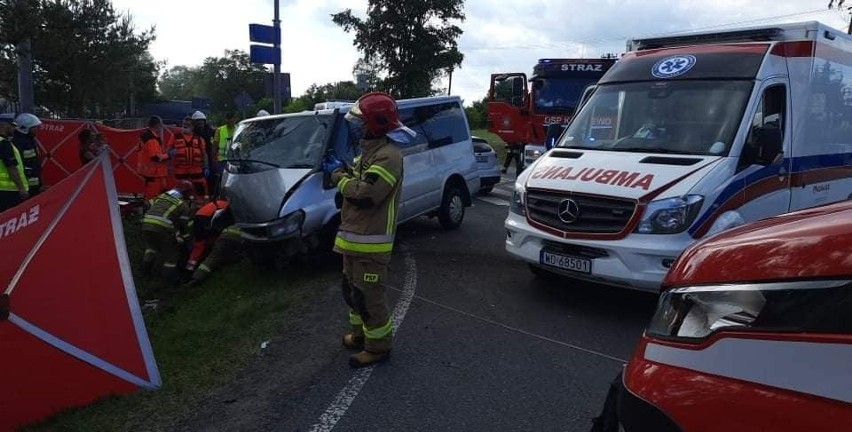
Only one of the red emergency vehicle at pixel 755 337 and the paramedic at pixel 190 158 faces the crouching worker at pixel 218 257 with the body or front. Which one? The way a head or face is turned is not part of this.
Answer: the paramedic

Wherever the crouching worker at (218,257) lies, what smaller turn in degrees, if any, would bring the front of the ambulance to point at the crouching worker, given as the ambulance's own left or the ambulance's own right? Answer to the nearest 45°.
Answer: approximately 45° to the ambulance's own right

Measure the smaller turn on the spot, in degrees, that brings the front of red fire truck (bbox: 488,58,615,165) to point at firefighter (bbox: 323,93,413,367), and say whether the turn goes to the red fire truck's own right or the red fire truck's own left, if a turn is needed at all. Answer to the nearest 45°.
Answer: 0° — it already faces them

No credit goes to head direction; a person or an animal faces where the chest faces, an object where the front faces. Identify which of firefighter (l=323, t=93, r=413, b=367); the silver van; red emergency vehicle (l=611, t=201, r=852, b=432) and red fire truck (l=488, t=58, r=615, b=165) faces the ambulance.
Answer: the red fire truck

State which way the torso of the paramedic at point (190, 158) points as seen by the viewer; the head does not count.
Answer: toward the camera

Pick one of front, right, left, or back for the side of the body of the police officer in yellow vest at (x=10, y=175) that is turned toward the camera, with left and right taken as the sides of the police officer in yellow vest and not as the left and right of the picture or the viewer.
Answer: right

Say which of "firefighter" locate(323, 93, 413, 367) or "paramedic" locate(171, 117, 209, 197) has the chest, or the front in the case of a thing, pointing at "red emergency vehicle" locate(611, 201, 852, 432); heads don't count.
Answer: "paramedic" locate(171, 117, 209, 197)

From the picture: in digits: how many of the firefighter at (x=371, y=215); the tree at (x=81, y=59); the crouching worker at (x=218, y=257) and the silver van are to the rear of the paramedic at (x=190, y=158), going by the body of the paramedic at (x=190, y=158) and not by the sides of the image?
1

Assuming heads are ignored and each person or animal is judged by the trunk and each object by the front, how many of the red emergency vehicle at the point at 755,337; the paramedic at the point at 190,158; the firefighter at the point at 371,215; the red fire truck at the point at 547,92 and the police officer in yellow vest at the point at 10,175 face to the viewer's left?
1

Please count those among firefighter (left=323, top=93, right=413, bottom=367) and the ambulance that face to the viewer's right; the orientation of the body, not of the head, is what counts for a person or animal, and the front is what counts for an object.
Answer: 0

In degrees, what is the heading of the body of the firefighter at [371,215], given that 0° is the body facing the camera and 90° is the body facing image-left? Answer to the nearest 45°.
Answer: approximately 90°
